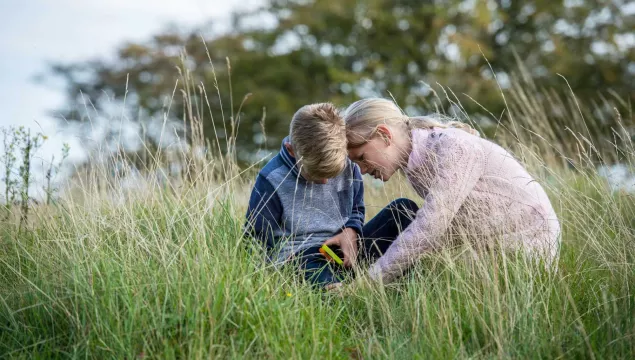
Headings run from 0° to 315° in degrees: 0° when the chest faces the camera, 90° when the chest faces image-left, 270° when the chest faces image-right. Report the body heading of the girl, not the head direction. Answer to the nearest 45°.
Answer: approximately 90°

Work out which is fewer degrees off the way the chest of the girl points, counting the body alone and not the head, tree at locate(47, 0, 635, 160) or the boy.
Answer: the boy

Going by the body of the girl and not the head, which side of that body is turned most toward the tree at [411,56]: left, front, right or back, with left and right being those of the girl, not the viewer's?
right

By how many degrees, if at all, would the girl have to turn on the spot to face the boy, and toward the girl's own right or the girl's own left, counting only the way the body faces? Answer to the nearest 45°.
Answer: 0° — they already face them

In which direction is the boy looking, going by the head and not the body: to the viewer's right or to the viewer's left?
to the viewer's right
